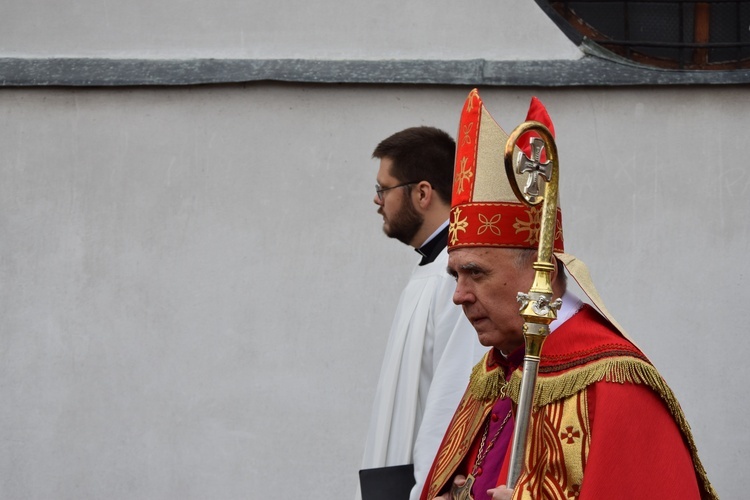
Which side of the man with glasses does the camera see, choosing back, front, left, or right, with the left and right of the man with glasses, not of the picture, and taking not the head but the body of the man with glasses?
left

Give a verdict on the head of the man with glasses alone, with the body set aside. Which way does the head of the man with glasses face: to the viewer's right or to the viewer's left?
to the viewer's left
